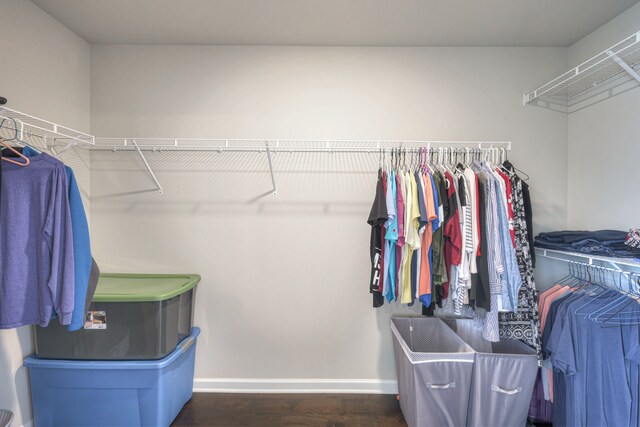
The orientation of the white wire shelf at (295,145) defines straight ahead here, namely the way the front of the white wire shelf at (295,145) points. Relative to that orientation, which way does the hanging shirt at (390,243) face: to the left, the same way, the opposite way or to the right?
to the right

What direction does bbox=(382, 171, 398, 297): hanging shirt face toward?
to the viewer's left

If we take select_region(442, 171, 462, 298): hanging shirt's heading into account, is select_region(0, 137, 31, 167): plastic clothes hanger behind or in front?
in front

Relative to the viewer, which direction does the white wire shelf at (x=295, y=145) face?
toward the camera

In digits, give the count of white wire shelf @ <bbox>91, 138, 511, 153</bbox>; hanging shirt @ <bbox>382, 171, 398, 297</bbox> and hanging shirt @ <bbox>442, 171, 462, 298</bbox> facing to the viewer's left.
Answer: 2

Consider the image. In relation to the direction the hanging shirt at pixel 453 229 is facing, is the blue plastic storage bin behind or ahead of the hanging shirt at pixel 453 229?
ahead

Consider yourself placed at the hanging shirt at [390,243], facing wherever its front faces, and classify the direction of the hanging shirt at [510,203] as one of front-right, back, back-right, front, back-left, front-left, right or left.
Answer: back

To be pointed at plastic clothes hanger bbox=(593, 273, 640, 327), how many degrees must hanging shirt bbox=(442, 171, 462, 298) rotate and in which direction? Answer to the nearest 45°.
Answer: approximately 180°

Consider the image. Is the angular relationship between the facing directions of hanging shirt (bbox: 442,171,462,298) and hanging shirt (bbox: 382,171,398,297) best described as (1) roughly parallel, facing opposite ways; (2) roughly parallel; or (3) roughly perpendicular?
roughly parallel

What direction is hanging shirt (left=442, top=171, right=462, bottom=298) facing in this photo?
to the viewer's left
